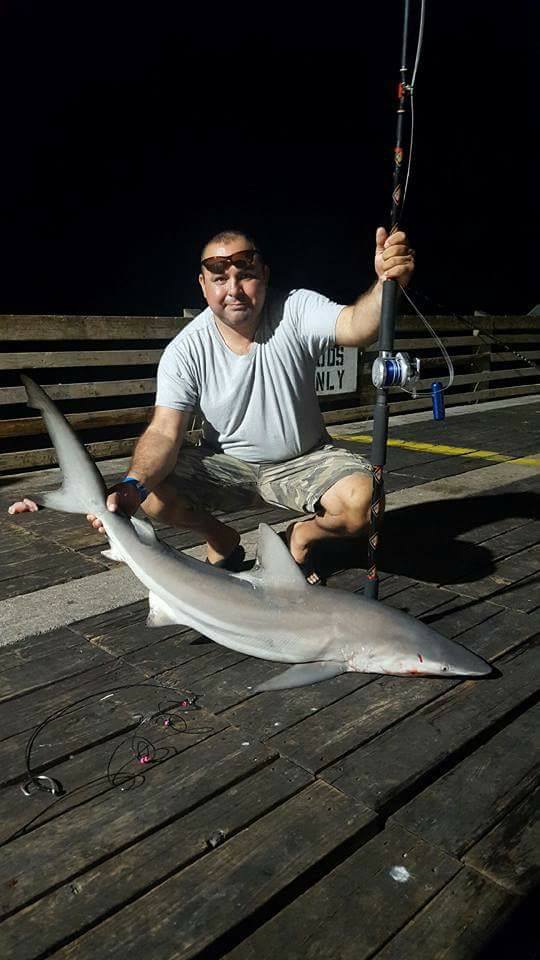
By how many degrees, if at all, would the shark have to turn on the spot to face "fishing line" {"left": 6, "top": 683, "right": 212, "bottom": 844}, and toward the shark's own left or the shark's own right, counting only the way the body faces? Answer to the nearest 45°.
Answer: approximately 135° to the shark's own right

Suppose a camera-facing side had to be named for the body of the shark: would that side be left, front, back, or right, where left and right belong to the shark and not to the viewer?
right

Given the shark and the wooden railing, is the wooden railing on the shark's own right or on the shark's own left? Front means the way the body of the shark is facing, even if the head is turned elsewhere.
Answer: on the shark's own left

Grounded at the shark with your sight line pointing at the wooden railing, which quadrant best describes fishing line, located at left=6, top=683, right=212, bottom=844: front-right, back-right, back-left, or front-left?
back-left

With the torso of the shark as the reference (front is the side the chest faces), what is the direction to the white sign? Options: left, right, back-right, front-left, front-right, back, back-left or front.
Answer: left
